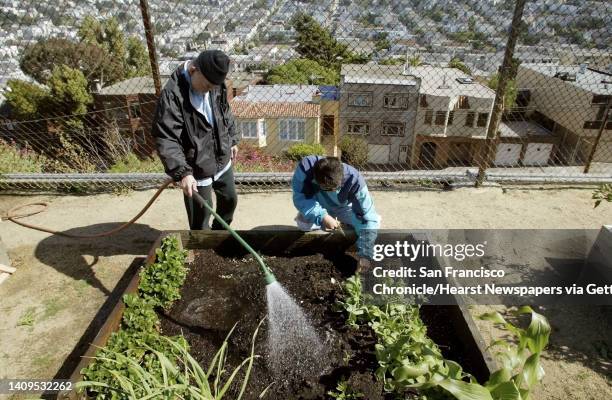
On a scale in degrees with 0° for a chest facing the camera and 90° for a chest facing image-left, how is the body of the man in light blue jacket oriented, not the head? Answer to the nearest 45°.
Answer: approximately 0°

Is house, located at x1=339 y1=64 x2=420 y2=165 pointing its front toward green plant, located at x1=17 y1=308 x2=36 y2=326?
yes

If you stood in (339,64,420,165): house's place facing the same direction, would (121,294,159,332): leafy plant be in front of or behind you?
in front

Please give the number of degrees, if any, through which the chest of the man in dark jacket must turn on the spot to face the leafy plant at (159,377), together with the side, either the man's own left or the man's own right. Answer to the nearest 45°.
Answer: approximately 45° to the man's own right

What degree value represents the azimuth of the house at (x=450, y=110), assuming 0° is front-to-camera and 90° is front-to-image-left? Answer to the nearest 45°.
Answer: approximately 0°

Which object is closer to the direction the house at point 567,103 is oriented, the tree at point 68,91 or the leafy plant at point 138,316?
the leafy plant

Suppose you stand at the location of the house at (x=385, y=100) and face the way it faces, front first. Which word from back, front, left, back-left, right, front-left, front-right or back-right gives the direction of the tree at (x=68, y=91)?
right

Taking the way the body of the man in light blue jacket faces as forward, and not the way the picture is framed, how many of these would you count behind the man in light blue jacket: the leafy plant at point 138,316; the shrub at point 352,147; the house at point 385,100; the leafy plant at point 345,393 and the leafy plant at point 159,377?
2
